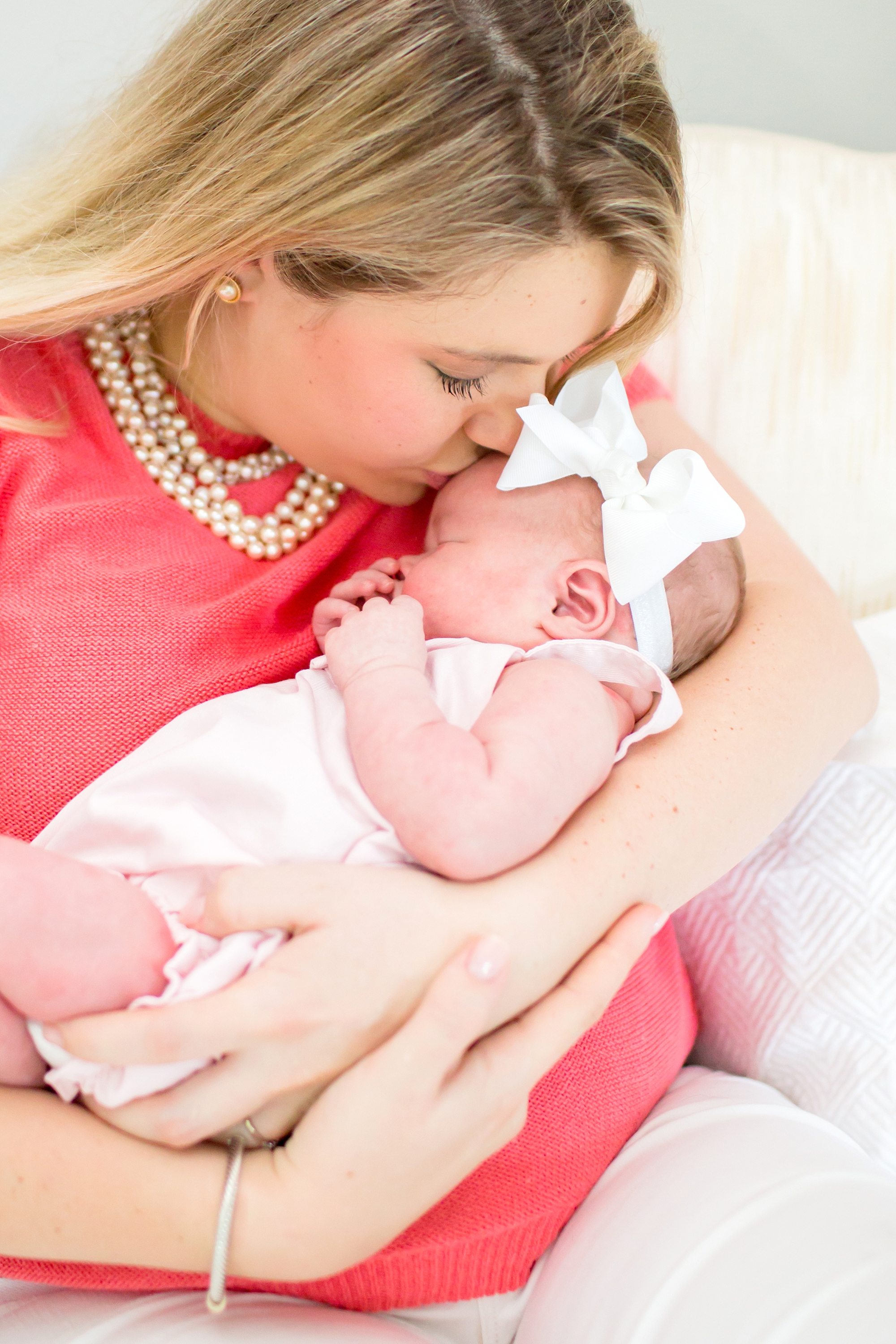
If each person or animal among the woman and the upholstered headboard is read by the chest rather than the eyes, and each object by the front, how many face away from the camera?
0

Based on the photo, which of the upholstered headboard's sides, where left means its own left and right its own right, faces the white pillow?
front

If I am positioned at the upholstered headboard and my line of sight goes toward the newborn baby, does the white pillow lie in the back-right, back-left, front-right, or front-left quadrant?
front-left

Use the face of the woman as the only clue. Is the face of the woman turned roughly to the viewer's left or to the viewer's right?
to the viewer's right

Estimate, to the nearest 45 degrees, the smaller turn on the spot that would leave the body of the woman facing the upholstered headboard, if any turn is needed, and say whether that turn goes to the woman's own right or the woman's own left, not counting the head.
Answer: approximately 90° to the woman's own left

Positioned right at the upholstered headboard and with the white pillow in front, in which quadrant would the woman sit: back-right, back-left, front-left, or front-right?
front-right

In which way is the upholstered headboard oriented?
toward the camera

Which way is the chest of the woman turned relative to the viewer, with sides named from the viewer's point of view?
facing the viewer and to the right of the viewer

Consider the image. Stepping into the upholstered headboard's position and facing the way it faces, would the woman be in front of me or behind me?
in front
